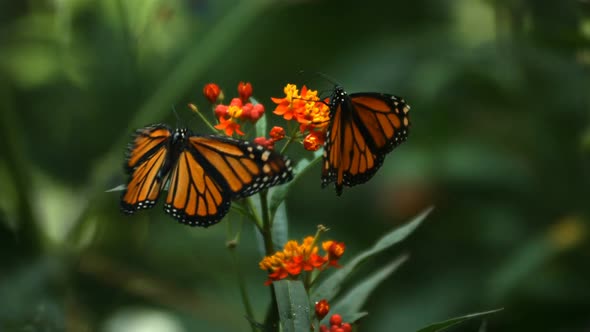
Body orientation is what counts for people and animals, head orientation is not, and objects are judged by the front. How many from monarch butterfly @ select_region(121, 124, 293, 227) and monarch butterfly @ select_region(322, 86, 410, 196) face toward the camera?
0

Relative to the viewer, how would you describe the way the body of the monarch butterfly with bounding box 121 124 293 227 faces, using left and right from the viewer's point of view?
facing away from the viewer

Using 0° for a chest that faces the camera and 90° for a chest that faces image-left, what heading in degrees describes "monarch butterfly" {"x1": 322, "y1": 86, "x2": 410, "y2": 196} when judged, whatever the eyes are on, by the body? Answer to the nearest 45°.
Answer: approximately 135°
